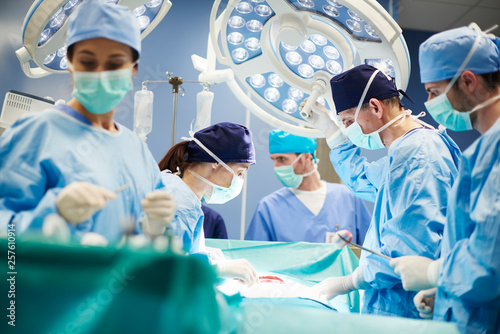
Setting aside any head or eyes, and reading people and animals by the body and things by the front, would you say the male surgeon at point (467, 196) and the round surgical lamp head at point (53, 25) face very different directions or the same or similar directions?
very different directions

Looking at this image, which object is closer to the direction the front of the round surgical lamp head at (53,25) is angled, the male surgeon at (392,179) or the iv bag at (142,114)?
the male surgeon

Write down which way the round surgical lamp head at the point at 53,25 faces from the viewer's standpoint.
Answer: facing the viewer and to the right of the viewer

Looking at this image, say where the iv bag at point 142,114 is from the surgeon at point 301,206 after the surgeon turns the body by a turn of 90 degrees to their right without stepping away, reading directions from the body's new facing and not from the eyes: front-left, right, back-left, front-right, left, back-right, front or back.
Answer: front-left

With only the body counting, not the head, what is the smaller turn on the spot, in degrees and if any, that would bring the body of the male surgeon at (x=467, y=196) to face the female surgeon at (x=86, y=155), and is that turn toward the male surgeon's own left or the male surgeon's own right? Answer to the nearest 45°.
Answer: approximately 45° to the male surgeon's own left

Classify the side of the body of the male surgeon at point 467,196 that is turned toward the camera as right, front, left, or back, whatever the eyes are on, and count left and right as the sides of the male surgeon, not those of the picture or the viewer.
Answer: left

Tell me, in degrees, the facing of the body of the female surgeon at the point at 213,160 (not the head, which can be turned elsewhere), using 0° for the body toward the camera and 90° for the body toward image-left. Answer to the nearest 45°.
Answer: approximately 270°

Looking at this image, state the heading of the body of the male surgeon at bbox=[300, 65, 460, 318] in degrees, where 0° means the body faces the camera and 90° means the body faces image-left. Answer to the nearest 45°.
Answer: approximately 90°
